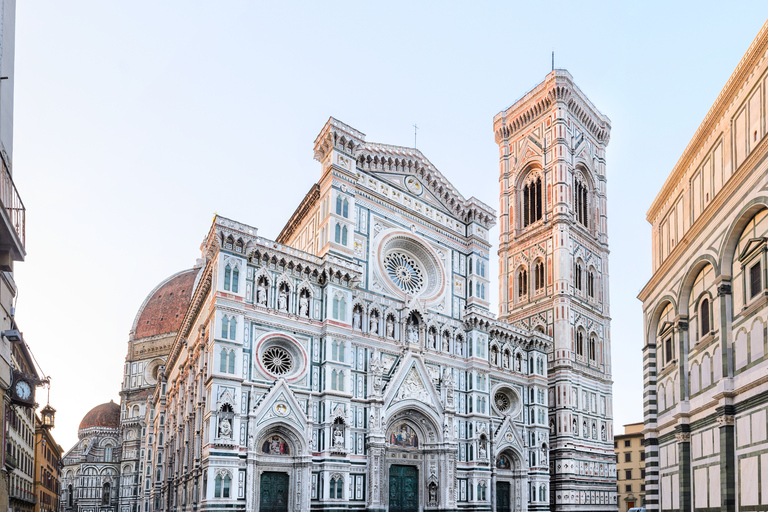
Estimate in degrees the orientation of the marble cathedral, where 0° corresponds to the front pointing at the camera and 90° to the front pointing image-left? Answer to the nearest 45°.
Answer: approximately 315°

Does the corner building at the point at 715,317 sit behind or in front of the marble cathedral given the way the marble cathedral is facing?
in front
